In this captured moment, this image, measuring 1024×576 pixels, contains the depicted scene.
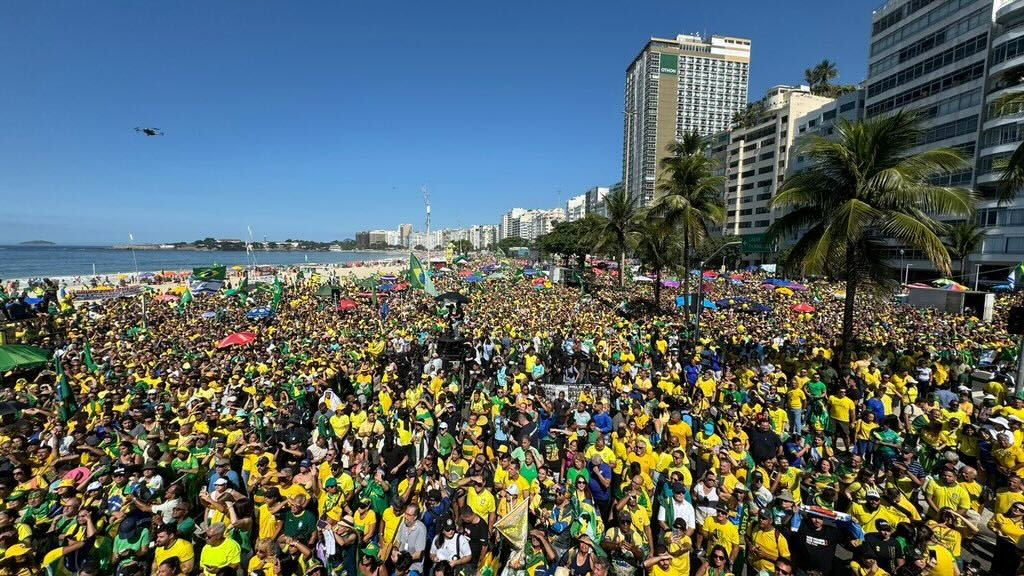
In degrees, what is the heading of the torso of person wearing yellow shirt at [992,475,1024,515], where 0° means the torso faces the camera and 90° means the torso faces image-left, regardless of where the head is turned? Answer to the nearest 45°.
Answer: approximately 45°

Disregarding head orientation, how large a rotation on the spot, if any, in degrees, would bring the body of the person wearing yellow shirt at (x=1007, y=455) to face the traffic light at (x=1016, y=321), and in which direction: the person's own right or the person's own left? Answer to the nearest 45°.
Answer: approximately 135° to the person's own right

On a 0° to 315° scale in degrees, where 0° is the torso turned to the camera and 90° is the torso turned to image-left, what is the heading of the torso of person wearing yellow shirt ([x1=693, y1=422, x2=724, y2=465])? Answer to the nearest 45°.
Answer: approximately 0°

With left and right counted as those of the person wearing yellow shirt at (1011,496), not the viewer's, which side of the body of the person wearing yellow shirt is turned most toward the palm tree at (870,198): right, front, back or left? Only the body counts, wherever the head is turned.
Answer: right

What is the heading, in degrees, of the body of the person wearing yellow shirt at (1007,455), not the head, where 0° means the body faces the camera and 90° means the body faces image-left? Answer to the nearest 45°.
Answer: approximately 45°

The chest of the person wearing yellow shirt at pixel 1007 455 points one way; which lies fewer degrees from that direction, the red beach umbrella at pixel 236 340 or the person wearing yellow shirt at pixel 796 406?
the red beach umbrella
